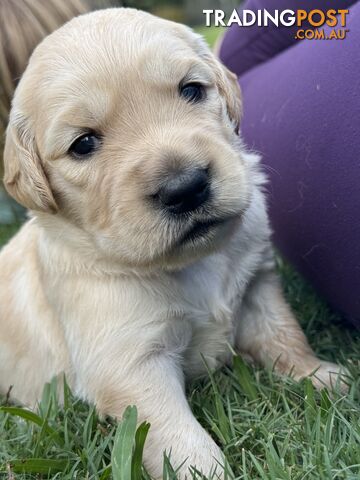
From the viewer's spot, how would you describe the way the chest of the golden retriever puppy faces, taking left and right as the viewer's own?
facing the viewer and to the right of the viewer

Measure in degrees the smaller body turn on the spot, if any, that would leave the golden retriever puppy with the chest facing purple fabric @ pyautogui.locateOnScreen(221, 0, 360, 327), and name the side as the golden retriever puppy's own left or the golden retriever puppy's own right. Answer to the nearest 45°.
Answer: approximately 90° to the golden retriever puppy's own left

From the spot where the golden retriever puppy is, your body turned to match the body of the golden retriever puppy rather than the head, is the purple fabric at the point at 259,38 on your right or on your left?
on your left
